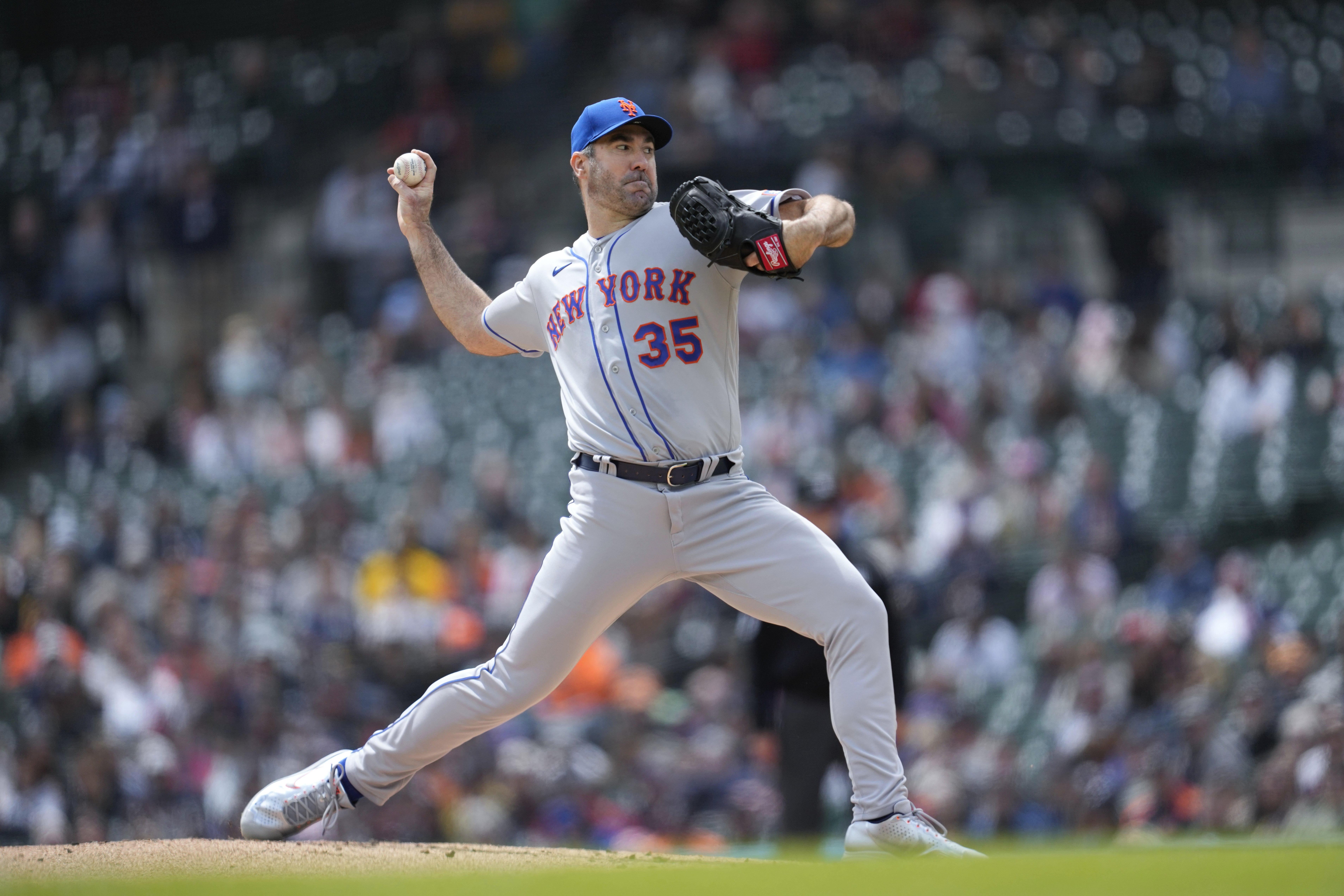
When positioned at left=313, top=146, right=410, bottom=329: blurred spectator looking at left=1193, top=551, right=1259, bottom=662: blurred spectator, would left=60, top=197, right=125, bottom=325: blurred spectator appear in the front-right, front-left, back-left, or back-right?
back-right

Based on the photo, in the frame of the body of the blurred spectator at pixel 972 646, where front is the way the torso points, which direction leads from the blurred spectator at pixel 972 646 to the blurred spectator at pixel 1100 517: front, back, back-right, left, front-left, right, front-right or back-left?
back-left

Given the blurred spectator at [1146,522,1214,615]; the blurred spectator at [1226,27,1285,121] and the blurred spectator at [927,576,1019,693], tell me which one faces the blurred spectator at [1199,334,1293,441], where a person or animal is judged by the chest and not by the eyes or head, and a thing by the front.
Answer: the blurred spectator at [1226,27,1285,121]

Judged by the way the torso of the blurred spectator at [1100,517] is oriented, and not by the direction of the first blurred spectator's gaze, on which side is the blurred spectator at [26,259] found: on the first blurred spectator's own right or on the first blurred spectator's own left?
on the first blurred spectator's own right

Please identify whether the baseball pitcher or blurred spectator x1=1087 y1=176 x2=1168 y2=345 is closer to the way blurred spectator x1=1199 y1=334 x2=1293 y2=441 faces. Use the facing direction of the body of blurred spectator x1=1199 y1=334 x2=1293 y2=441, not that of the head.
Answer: the baseball pitcher

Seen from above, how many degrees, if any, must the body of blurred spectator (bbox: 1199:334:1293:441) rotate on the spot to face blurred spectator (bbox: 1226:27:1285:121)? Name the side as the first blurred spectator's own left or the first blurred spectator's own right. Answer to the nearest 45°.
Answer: approximately 180°

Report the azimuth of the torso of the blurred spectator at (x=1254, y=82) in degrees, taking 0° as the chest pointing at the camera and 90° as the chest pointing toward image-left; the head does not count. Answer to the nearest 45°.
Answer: approximately 0°

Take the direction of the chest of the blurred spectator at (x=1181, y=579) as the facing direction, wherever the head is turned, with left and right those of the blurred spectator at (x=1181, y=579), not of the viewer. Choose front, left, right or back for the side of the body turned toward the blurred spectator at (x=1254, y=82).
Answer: back

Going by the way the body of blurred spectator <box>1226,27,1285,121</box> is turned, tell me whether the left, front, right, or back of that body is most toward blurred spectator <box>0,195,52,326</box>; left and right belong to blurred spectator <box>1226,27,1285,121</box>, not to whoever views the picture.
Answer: right

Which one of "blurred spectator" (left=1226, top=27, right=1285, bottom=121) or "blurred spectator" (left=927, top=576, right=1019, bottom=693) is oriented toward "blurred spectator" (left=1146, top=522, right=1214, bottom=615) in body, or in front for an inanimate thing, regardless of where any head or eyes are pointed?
"blurred spectator" (left=1226, top=27, right=1285, bottom=121)

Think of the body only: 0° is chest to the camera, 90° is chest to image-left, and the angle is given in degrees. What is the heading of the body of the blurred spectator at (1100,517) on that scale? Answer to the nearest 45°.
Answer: approximately 0°

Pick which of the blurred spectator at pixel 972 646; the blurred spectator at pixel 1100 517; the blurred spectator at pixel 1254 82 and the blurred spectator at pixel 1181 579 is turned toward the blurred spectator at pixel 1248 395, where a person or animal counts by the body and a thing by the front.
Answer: the blurred spectator at pixel 1254 82
